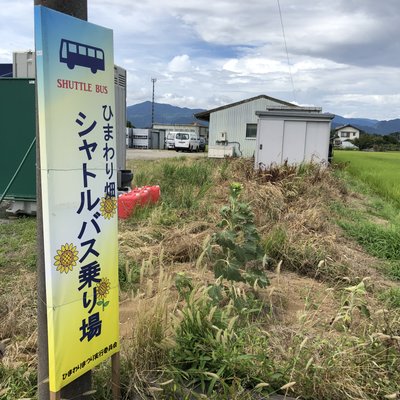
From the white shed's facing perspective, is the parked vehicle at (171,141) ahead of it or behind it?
behind

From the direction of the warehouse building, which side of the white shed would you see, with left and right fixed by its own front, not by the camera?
back

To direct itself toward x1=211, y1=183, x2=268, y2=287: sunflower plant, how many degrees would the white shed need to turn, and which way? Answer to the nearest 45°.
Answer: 0° — it already faces it

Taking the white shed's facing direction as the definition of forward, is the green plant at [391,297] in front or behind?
in front

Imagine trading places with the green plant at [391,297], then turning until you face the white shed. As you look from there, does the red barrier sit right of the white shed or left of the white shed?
left

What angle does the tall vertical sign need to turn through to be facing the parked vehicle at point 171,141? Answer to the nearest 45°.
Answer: approximately 135° to its left

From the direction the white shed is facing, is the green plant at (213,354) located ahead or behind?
ahead

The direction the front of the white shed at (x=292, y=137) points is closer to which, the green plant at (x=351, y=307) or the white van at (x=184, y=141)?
the green plant

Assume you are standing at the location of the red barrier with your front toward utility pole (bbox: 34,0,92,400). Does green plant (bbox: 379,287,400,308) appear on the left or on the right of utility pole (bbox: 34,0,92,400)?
left

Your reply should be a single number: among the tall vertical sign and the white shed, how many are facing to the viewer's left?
0

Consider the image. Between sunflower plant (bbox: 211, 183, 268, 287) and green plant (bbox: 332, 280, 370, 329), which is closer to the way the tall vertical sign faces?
the green plant

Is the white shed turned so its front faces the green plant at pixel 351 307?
yes
